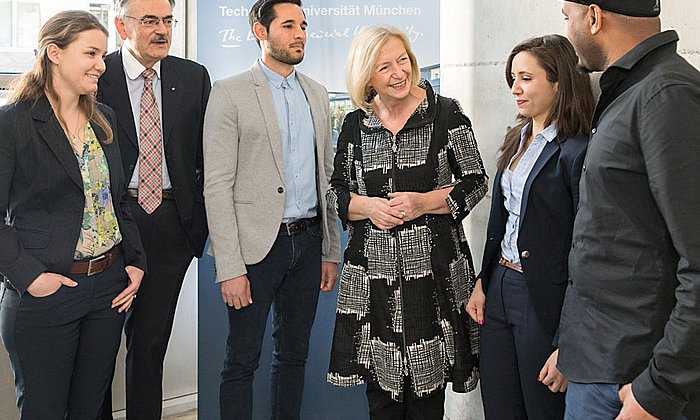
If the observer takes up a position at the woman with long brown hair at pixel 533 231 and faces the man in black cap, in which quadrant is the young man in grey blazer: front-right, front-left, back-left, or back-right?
back-right

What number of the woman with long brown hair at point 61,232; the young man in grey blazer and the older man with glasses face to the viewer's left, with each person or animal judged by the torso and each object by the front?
0

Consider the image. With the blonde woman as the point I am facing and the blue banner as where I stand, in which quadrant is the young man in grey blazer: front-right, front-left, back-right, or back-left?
front-right

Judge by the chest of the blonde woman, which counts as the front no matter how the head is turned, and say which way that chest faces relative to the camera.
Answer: toward the camera

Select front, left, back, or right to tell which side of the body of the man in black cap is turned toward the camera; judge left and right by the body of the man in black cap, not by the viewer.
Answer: left

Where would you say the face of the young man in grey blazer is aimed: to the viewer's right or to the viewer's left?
to the viewer's right

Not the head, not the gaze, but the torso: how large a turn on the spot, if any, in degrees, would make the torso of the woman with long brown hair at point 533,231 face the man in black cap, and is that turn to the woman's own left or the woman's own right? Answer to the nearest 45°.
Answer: approximately 45° to the woman's own left

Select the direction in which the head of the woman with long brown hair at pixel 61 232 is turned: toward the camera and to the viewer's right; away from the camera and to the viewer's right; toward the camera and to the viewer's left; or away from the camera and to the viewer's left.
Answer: toward the camera and to the viewer's right

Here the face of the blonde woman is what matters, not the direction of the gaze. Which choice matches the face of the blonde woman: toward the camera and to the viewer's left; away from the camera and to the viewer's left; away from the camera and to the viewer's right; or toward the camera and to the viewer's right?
toward the camera and to the viewer's right

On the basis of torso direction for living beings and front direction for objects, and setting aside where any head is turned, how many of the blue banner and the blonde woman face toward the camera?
2

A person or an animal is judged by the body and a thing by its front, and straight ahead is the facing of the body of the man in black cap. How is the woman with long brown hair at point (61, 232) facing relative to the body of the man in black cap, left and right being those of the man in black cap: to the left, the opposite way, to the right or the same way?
the opposite way
